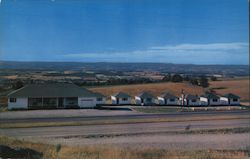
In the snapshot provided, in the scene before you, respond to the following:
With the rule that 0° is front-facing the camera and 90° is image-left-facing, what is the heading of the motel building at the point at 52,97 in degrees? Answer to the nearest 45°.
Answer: approximately 0°

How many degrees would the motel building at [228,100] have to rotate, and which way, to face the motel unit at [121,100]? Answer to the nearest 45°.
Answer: approximately 45° to its right

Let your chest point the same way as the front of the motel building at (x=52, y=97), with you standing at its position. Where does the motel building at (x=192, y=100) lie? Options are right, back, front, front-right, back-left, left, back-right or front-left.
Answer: left

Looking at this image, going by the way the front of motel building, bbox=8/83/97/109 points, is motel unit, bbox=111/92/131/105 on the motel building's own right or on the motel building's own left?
on the motel building's own left

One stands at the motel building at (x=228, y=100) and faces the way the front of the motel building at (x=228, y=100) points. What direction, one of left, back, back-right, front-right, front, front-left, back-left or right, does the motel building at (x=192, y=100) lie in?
front-right

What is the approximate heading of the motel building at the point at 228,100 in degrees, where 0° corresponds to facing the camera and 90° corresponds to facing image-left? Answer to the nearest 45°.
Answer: approximately 0°
